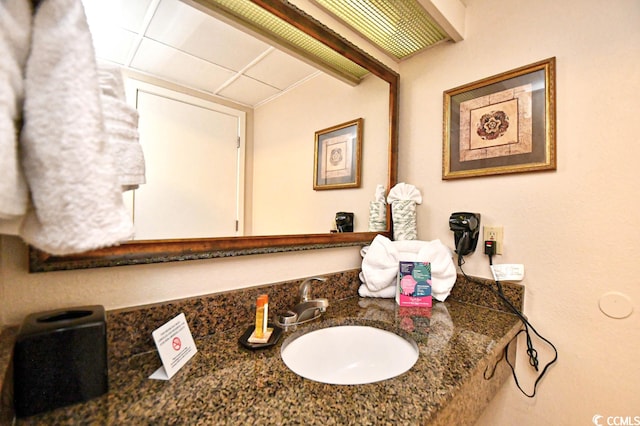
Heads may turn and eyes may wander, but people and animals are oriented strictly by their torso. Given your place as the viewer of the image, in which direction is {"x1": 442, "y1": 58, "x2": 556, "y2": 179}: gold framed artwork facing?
facing the viewer and to the left of the viewer

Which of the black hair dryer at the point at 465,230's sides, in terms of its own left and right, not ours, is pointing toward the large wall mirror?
front

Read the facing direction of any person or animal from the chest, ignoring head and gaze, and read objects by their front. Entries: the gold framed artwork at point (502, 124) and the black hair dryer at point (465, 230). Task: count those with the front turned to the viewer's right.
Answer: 0

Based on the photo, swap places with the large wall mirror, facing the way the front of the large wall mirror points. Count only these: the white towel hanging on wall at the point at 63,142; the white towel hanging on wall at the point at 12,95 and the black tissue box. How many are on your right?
3

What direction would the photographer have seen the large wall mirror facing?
facing the viewer and to the right of the viewer

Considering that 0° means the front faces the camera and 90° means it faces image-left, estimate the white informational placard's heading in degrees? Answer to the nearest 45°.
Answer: approximately 315°

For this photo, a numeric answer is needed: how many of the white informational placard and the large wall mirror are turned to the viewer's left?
0

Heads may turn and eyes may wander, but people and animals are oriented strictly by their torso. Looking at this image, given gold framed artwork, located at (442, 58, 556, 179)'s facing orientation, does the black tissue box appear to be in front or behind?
in front

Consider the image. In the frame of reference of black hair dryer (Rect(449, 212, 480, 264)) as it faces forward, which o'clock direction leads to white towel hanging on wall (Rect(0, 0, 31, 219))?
The white towel hanging on wall is roughly at 11 o'clock from the black hair dryer.

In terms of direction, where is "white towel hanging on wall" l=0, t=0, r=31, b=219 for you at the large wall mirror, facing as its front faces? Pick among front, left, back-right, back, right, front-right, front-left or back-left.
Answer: right
